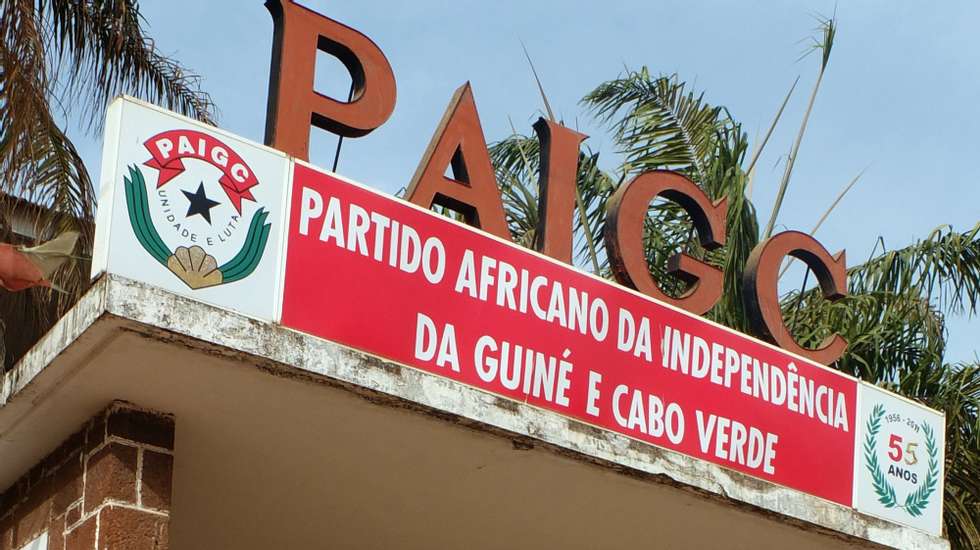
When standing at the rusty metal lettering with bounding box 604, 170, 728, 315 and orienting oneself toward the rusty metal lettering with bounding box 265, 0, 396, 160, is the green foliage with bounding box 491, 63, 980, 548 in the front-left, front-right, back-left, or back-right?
back-right

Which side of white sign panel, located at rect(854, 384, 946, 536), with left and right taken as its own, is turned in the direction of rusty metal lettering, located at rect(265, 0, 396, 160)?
right

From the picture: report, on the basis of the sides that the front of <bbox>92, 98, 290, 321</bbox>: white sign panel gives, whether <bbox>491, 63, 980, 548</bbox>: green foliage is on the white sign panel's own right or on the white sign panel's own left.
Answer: on the white sign panel's own left

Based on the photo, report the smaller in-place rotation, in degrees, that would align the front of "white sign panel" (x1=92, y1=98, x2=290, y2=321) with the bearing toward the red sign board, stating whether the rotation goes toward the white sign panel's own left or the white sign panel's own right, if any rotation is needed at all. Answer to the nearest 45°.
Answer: approximately 90° to the white sign panel's own left

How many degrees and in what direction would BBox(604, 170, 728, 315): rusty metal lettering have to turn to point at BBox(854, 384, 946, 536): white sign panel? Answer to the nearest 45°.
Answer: approximately 90° to its left
